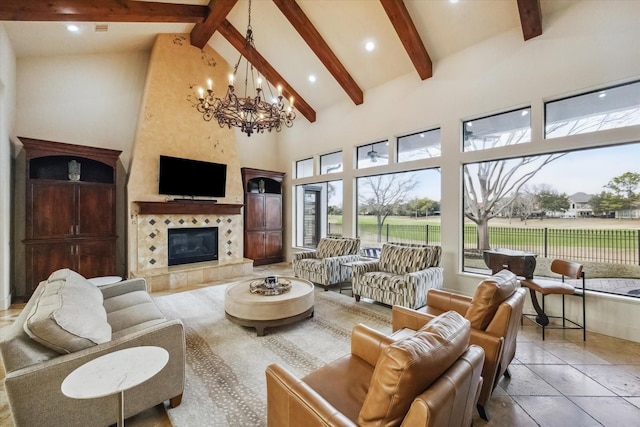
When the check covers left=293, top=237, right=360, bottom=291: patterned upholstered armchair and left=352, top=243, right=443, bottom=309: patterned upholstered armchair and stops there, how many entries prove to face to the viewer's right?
0

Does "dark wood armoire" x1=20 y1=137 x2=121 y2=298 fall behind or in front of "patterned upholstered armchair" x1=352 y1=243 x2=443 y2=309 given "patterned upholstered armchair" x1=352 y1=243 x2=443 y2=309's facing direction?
in front

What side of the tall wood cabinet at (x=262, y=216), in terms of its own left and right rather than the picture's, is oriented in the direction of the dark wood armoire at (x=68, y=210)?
right

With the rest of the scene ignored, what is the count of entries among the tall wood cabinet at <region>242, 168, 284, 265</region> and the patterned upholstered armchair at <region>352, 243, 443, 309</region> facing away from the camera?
0

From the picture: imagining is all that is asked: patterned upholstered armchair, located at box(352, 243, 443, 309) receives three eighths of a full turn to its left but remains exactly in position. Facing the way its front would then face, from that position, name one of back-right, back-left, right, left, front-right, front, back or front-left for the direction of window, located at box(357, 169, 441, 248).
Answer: left

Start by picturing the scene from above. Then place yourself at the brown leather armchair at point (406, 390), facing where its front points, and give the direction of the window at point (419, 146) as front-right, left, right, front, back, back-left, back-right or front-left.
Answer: front-right

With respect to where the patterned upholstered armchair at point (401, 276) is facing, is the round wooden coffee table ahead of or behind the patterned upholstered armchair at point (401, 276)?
ahead

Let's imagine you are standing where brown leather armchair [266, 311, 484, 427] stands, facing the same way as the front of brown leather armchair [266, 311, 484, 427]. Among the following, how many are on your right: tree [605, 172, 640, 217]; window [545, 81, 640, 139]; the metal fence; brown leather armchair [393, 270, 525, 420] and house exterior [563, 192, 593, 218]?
5

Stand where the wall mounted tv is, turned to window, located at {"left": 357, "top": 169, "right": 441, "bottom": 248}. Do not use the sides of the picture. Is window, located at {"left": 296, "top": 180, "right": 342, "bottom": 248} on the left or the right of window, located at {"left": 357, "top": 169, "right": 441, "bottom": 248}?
left

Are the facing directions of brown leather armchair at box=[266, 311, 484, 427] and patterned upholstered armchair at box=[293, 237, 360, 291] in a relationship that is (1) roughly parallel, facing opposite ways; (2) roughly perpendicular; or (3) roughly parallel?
roughly perpendicular

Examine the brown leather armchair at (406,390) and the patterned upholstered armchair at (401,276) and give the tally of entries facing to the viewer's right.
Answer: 0

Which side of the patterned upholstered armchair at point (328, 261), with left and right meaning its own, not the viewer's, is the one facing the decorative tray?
front

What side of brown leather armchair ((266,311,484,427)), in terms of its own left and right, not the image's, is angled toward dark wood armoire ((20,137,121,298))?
front

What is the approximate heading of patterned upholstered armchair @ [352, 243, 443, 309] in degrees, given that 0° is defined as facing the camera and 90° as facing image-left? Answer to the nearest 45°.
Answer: approximately 45°
